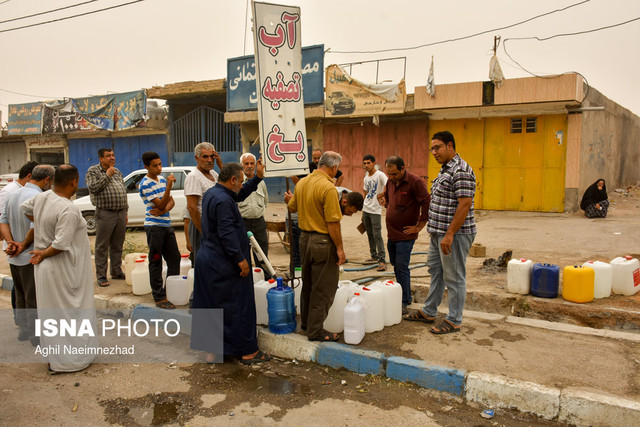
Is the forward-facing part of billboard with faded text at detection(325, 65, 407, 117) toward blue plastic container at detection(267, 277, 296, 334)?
yes

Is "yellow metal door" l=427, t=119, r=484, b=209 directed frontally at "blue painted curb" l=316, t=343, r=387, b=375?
yes

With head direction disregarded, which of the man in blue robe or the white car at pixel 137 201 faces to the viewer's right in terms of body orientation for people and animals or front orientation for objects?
the man in blue robe

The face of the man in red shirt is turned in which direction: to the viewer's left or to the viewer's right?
to the viewer's left

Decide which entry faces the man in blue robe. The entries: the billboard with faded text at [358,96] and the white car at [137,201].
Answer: the billboard with faded text

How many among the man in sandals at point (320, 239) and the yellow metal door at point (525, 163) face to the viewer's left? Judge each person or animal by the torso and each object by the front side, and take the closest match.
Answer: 0

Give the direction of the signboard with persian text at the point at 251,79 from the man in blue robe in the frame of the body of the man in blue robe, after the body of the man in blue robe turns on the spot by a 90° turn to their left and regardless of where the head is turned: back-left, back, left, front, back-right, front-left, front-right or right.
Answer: front

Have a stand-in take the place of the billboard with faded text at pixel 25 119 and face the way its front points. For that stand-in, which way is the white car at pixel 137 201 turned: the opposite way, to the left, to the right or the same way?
to the right

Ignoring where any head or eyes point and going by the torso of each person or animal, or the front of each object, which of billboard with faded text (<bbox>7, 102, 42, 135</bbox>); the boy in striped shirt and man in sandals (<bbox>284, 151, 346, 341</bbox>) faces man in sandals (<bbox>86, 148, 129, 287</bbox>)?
the billboard with faded text

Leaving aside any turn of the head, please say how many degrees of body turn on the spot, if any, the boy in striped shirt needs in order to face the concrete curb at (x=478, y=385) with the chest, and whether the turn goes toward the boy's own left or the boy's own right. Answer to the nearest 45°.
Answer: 0° — they already face it

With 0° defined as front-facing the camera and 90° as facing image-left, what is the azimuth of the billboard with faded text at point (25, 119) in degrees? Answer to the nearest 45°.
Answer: approximately 0°

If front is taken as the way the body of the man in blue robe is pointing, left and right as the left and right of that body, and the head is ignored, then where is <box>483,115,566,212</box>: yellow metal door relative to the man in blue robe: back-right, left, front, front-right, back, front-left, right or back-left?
front-left
